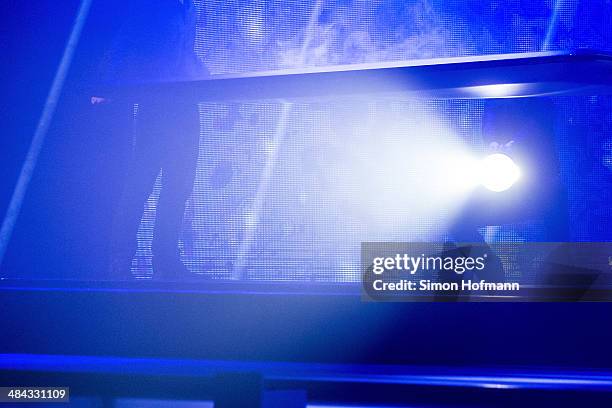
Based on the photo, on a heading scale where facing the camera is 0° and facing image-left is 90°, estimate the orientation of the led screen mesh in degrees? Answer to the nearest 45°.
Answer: approximately 0°
